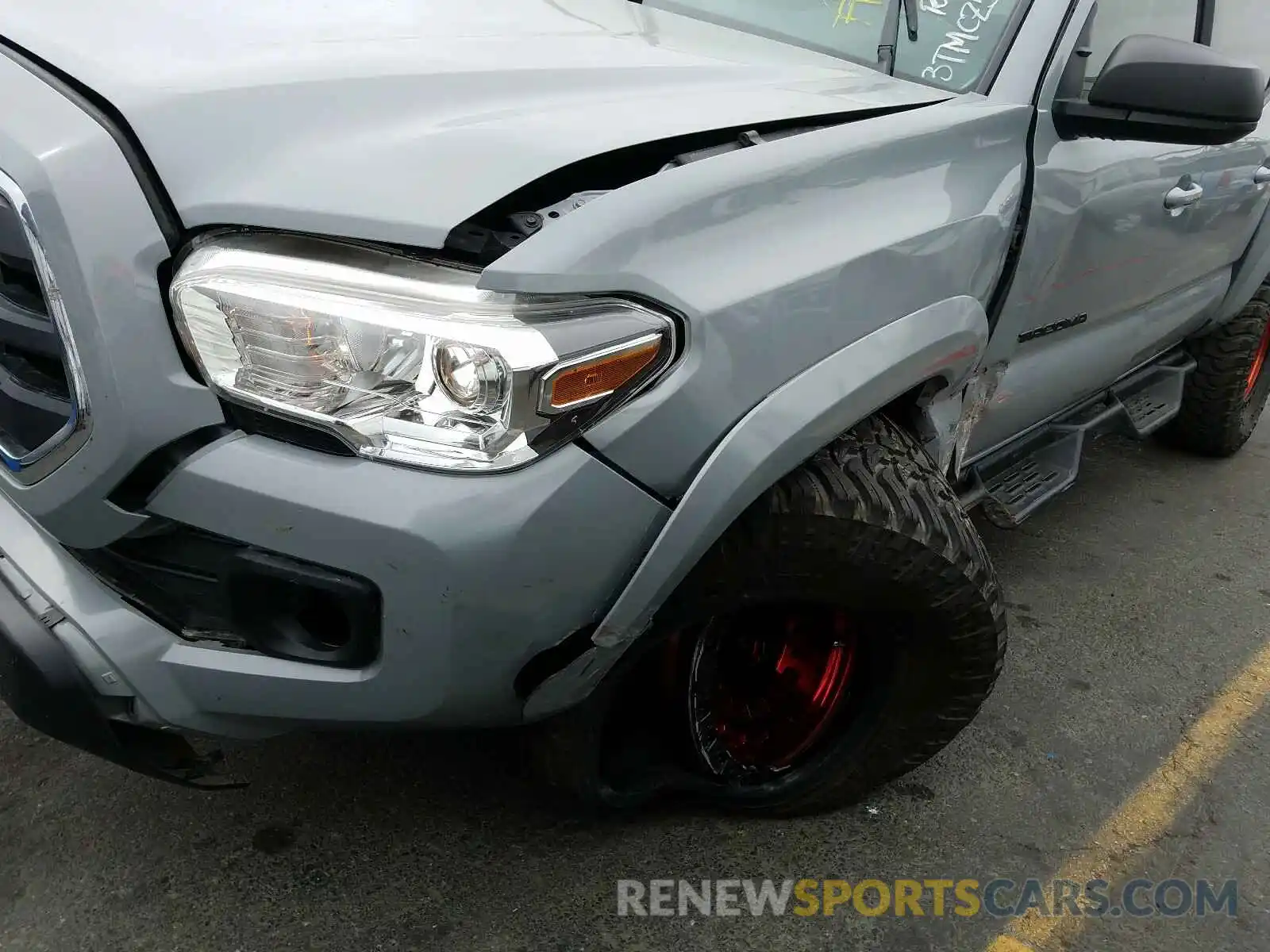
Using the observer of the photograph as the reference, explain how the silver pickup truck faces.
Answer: facing the viewer and to the left of the viewer
